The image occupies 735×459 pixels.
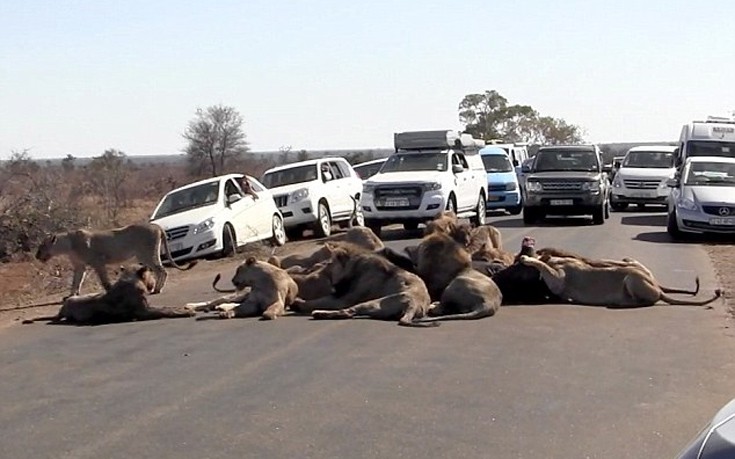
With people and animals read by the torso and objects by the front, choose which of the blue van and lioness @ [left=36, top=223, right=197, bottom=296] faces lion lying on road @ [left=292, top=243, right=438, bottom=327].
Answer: the blue van

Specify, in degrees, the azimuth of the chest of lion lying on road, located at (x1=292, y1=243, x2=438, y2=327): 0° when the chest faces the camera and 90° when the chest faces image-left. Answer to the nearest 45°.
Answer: approximately 135°

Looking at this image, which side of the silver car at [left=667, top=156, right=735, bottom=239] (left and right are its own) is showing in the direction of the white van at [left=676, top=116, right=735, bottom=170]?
back

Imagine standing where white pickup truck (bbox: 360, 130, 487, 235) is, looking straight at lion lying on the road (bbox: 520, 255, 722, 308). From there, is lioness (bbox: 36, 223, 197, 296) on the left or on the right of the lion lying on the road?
right

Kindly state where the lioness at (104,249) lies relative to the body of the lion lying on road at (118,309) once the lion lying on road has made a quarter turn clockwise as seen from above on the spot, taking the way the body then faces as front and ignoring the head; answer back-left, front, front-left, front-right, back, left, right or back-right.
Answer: back

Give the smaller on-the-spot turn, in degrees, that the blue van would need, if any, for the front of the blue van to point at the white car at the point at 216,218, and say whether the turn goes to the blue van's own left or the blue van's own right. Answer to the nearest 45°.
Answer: approximately 45° to the blue van's own right

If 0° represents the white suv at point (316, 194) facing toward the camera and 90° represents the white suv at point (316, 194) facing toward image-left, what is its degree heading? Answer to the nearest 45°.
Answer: approximately 45°

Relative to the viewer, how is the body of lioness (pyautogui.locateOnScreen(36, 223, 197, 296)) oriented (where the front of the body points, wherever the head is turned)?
to the viewer's left

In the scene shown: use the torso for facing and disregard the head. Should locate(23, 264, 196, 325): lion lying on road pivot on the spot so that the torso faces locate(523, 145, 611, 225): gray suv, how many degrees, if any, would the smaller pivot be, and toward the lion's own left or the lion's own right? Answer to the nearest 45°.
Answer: approximately 45° to the lion's own left

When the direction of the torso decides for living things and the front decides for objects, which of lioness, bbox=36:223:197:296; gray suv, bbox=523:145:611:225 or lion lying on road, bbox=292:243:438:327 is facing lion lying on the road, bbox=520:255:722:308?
the gray suv

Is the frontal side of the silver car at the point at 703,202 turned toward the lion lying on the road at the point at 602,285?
yes

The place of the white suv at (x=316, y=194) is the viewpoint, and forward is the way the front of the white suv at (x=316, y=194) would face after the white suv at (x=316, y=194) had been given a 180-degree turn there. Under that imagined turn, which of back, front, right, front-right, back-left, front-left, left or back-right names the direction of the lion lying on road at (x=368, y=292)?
back-right

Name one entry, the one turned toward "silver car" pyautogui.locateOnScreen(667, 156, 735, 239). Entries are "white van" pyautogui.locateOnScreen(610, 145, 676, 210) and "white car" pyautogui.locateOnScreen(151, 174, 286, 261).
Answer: "white van" pyautogui.locateOnScreen(610, 145, 676, 210)

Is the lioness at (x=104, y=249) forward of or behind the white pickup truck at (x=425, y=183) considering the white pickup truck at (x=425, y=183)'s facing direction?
forward

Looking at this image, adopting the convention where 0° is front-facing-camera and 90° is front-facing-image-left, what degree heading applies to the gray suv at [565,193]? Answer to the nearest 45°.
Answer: approximately 0°
